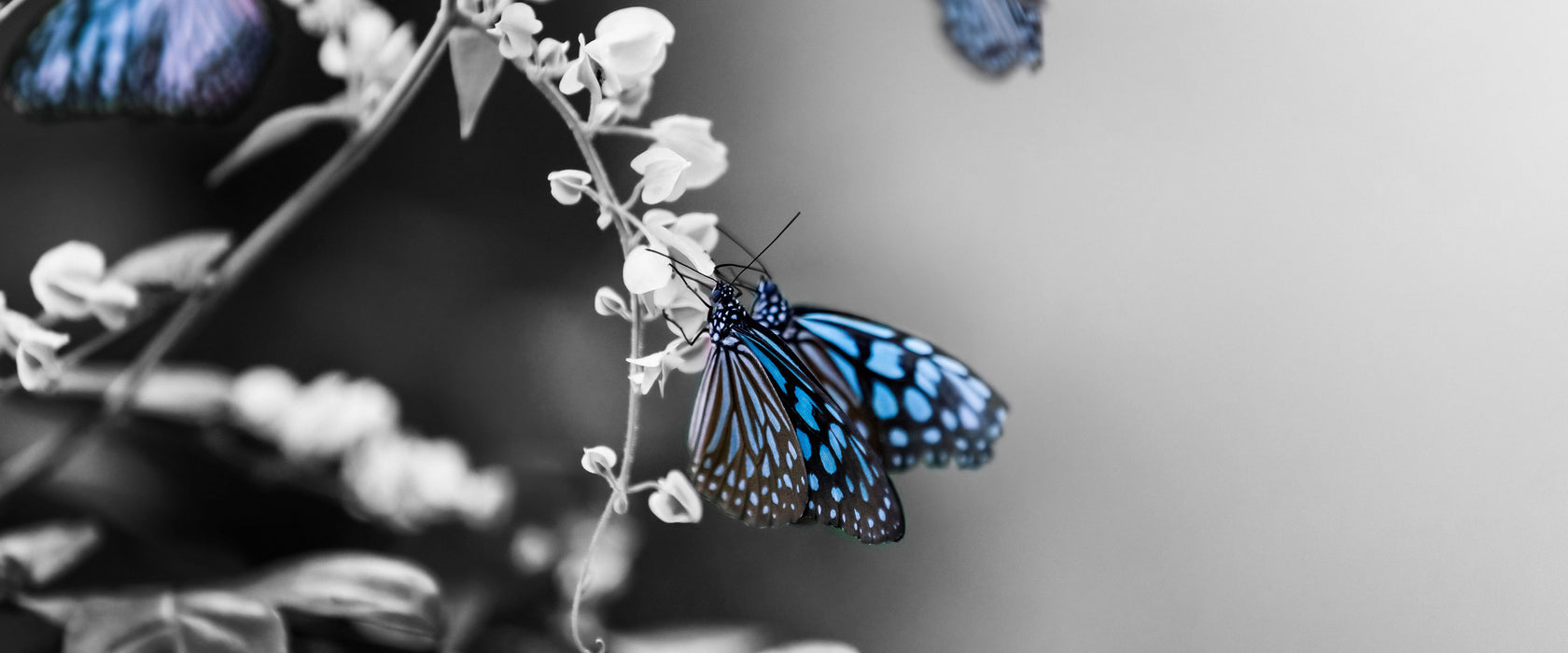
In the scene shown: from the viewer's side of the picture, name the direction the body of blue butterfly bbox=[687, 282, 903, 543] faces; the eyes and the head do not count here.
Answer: to the viewer's left

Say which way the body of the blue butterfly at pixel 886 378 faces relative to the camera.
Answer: to the viewer's left
